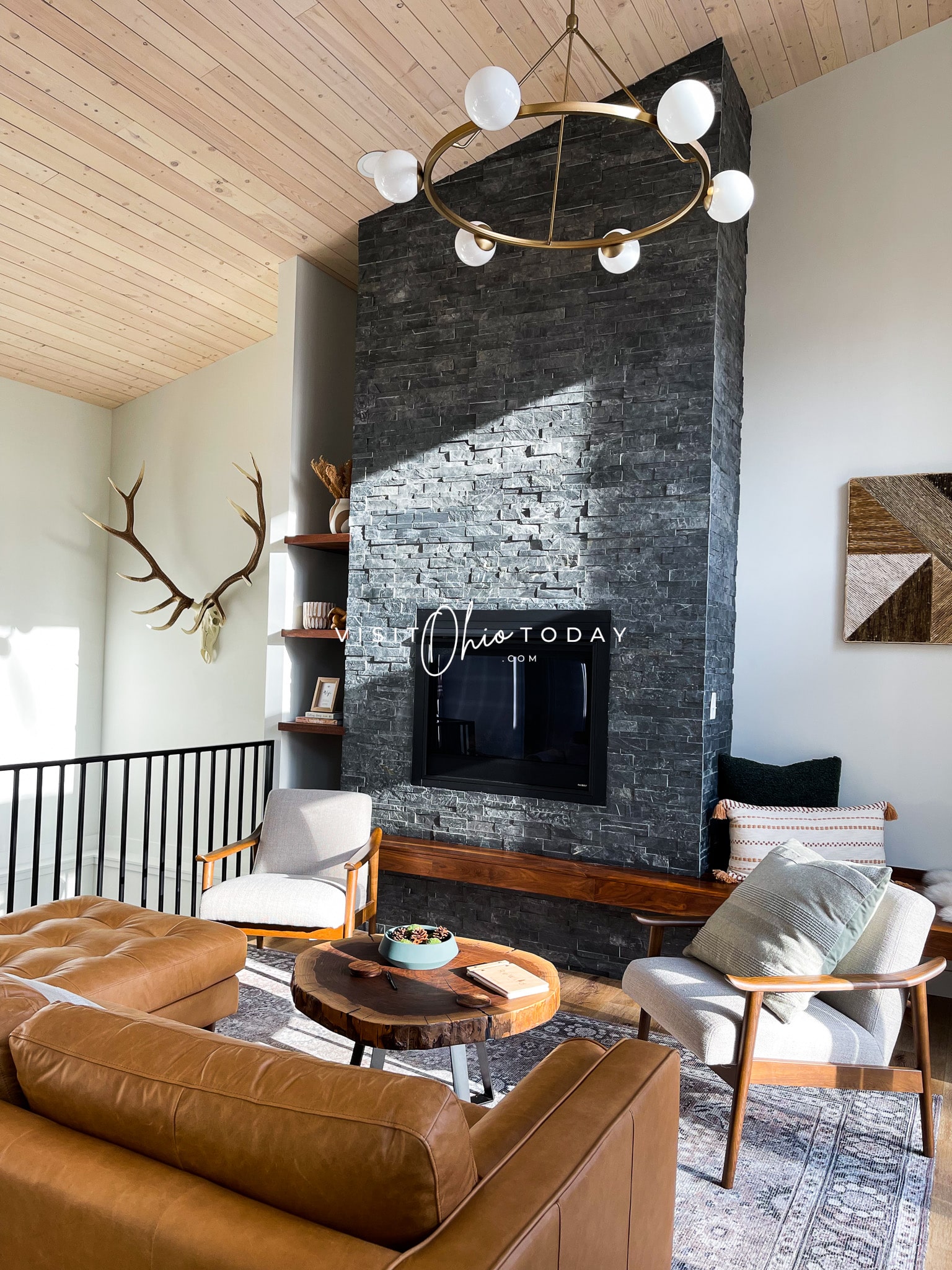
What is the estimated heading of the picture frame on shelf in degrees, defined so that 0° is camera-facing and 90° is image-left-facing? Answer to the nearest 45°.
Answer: approximately 45°

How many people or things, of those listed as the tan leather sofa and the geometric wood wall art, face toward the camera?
1

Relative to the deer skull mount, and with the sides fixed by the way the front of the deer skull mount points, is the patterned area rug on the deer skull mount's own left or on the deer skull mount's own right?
on the deer skull mount's own left

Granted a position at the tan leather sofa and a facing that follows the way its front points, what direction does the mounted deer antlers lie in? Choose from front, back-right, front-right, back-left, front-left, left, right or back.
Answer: front-left

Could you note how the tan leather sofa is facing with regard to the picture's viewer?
facing away from the viewer and to the right of the viewer

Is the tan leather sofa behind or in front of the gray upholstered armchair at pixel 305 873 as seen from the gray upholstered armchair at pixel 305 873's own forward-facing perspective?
in front

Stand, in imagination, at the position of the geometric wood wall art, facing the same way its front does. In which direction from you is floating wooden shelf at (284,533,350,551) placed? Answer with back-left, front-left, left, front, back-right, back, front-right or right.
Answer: right

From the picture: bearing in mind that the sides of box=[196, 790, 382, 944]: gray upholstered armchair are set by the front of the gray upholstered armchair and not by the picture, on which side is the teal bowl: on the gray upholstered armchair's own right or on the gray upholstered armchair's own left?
on the gray upholstered armchair's own left

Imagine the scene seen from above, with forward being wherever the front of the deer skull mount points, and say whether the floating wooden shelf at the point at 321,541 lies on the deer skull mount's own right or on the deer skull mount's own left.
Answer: on the deer skull mount's own left

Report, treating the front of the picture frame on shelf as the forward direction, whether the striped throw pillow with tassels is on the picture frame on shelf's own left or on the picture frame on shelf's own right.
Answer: on the picture frame on shelf's own left
